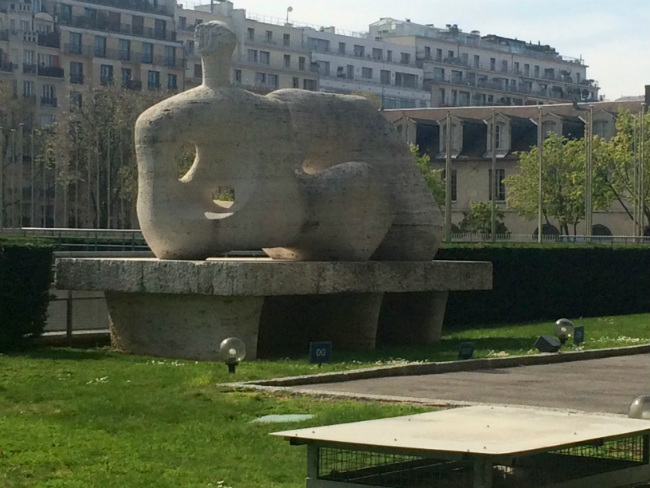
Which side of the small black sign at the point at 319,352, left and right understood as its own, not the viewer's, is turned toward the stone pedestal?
back

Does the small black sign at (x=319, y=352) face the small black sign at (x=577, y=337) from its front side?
no

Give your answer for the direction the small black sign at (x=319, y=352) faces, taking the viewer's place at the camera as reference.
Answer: facing the viewer

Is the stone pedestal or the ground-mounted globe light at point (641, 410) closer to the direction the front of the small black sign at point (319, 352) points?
the ground-mounted globe light

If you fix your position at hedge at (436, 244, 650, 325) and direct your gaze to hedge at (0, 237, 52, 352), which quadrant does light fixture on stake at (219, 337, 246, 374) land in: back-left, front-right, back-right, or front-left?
front-left

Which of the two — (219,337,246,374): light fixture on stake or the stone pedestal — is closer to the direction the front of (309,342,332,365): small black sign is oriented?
the light fixture on stake

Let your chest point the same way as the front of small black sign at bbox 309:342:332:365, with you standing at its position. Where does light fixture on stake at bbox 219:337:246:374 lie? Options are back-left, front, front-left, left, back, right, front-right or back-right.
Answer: front-right

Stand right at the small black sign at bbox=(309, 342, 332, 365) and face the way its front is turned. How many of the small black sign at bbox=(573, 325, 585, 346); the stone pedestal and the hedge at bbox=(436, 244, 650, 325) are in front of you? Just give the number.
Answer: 0

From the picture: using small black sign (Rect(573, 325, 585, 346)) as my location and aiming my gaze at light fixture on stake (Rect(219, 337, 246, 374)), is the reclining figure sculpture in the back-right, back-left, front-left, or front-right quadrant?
front-right

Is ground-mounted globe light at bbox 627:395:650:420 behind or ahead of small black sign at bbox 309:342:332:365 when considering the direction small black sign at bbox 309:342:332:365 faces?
ahead

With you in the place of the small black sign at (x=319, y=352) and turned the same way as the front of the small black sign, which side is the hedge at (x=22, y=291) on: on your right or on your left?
on your right
